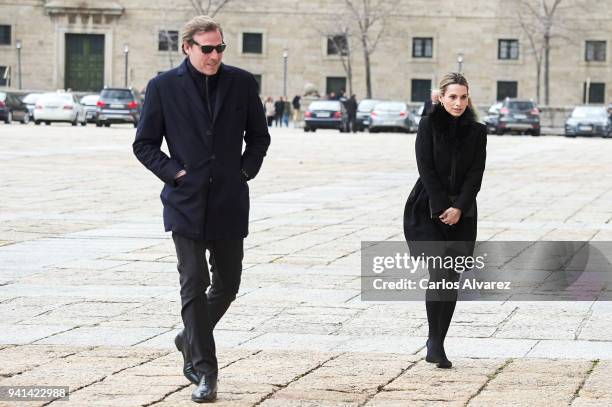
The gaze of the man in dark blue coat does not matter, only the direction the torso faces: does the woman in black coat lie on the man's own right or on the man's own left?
on the man's own left

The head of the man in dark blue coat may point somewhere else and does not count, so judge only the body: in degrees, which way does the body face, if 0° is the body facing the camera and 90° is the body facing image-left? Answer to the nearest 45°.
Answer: approximately 0°
